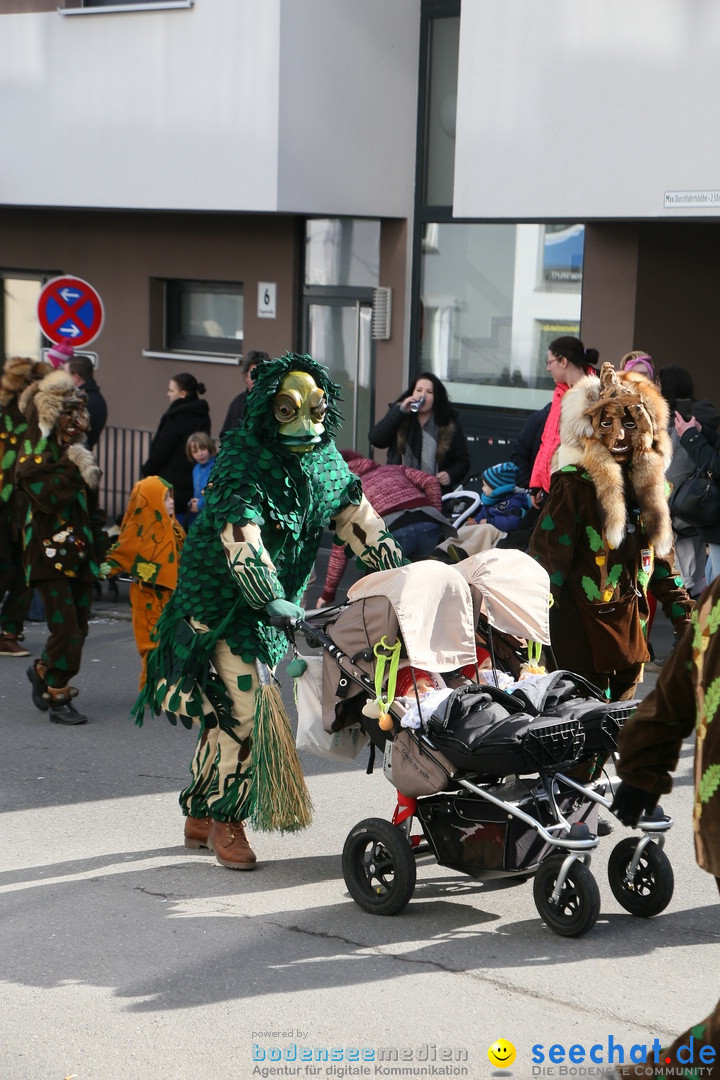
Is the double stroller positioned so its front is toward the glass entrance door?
no

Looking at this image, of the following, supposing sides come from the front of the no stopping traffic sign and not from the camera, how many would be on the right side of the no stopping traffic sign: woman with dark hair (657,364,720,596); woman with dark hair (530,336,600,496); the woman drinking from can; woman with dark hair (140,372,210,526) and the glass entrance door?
0

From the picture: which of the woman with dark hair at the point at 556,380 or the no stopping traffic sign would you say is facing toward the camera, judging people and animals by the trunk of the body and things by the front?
the no stopping traffic sign

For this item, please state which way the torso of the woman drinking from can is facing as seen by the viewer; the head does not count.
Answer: toward the camera

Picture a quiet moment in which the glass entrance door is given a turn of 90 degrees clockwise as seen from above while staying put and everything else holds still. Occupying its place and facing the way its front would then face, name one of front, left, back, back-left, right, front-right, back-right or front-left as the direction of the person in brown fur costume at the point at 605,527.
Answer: left

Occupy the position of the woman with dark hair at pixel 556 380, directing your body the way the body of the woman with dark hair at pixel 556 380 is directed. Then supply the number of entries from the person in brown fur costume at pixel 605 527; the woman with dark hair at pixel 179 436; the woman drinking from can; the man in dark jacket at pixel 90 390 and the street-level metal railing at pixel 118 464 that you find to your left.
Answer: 1

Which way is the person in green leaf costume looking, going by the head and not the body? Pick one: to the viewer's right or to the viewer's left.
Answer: to the viewer's right

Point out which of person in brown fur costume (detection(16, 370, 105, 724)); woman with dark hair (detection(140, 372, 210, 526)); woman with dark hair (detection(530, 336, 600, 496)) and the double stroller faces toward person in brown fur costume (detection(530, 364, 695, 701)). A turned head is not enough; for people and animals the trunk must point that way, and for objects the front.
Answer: person in brown fur costume (detection(16, 370, 105, 724))

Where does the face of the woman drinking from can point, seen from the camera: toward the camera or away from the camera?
toward the camera

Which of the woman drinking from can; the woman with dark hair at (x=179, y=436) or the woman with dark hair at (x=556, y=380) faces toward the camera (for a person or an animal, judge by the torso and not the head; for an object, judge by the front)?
the woman drinking from can

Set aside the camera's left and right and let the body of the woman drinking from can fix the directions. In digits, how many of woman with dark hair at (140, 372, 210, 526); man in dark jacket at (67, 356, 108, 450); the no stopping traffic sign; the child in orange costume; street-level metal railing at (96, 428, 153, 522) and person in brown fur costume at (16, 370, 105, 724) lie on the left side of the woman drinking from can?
0

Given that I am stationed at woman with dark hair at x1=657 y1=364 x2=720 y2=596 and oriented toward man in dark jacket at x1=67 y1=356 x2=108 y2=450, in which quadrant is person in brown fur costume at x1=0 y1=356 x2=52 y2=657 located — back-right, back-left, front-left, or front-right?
front-left

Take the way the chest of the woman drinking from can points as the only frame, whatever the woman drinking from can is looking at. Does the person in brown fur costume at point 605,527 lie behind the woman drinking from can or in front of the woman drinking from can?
in front

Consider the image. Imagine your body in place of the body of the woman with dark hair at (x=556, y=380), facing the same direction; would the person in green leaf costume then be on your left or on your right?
on your left

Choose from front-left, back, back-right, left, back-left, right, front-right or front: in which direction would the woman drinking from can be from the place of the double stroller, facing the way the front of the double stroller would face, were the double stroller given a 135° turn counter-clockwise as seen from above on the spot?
front

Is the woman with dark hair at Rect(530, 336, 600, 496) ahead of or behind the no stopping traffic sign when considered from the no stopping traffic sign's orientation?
ahead
